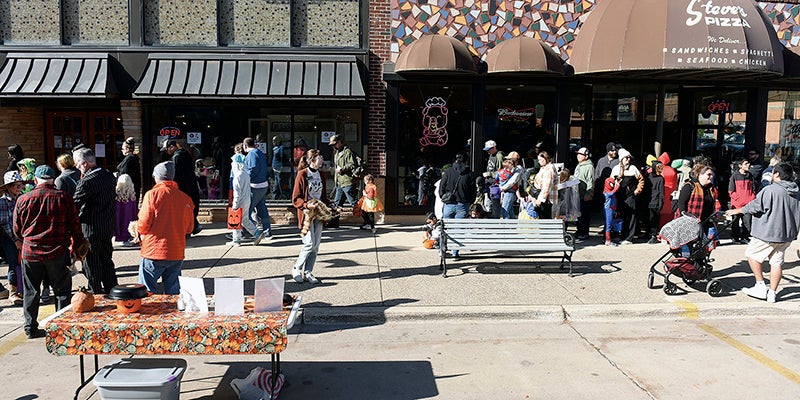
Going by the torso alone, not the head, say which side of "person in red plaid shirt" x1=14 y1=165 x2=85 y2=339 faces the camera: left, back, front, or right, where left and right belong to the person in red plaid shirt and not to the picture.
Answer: back

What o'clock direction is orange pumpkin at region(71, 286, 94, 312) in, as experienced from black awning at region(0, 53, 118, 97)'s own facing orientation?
The orange pumpkin is roughly at 12 o'clock from the black awning.

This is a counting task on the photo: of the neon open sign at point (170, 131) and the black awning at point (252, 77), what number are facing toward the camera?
2

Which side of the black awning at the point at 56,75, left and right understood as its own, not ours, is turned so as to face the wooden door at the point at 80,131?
back

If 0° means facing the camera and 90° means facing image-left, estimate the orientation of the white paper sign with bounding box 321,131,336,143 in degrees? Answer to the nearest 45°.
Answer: approximately 0°

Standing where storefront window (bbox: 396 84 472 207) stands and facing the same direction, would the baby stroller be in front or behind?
in front

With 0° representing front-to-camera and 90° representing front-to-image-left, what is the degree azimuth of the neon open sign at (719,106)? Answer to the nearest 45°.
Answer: approximately 0°

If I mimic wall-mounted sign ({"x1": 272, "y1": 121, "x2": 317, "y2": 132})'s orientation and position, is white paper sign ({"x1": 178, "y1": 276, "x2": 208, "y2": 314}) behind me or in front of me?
in front

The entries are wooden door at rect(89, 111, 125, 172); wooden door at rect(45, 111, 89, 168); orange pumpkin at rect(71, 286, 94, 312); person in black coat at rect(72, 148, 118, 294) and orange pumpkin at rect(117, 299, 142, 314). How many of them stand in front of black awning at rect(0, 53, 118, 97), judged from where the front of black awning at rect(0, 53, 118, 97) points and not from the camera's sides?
3

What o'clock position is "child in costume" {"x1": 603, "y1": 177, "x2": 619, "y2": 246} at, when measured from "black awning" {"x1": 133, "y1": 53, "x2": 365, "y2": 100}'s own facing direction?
The child in costume is roughly at 10 o'clock from the black awning.

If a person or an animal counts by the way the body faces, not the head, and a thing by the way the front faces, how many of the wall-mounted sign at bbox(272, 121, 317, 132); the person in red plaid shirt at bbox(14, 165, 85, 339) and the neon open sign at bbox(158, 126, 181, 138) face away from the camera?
1

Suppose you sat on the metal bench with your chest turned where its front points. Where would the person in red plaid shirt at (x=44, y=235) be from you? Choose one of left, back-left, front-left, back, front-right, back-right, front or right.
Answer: front-right

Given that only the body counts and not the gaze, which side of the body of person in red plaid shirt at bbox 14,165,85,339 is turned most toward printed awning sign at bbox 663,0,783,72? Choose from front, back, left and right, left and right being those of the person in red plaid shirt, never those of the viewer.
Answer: right

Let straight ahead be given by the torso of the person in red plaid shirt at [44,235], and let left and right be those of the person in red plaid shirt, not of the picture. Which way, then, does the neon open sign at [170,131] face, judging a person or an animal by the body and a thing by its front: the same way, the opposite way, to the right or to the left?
the opposite way

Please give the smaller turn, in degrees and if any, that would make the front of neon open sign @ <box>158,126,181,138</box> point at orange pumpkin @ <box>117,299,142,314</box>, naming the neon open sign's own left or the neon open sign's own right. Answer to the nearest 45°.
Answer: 0° — it already faces it
